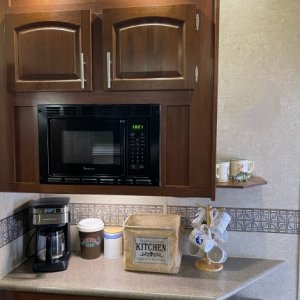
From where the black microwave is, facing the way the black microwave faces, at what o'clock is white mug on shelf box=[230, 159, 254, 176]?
The white mug on shelf is roughly at 9 o'clock from the black microwave.

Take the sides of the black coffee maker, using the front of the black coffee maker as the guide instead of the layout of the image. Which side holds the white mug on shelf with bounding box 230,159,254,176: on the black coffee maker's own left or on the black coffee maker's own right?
on the black coffee maker's own left

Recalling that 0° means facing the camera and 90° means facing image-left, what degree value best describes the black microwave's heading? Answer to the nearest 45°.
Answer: approximately 0°

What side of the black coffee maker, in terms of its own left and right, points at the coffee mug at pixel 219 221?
left

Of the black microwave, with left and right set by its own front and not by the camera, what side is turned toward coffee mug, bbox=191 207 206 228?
left

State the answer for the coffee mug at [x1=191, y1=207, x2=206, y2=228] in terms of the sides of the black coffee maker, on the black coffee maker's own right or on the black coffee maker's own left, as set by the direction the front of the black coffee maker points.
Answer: on the black coffee maker's own left

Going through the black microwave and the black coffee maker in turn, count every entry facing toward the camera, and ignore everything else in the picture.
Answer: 2

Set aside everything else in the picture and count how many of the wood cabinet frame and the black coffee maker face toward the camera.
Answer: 2

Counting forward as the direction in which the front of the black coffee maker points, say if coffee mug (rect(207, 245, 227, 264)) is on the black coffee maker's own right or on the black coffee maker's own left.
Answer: on the black coffee maker's own left
